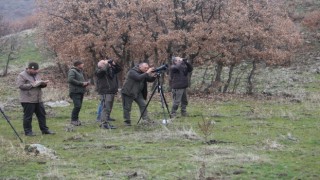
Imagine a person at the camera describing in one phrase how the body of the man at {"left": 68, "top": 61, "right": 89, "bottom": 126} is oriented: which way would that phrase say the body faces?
to the viewer's right

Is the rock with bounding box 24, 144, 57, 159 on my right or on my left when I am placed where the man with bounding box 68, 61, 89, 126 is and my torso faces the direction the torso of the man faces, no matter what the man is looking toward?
on my right

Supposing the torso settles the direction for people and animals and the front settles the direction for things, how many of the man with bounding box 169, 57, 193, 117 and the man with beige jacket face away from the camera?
0

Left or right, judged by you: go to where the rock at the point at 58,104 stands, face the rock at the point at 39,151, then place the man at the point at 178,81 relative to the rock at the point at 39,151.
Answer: left

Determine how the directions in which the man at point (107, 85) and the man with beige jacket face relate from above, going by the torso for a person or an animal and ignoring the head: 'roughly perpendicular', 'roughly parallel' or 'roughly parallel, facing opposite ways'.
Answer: roughly parallel

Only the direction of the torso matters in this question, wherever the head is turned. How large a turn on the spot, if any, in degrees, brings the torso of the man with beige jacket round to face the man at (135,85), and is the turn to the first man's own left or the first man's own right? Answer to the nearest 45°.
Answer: approximately 45° to the first man's own left

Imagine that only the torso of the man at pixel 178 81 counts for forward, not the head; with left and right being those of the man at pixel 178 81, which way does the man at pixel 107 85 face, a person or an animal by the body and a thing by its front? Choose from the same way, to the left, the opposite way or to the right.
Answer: the same way

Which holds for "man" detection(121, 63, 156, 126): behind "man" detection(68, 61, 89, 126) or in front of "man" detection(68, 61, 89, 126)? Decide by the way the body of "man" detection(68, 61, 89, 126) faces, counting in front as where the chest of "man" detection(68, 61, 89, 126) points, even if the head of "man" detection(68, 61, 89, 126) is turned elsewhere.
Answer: in front

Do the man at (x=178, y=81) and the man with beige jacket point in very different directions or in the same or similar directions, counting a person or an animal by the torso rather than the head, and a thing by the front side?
same or similar directions

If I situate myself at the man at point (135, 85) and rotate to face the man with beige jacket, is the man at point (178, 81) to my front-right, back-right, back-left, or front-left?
back-right

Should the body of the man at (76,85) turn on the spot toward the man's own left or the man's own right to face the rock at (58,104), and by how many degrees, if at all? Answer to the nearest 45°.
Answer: approximately 90° to the man's own left

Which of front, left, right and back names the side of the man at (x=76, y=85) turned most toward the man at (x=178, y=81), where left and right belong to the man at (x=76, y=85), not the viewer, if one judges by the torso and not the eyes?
front

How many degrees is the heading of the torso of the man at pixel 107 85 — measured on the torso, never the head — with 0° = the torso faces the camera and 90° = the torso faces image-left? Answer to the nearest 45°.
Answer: approximately 315°
